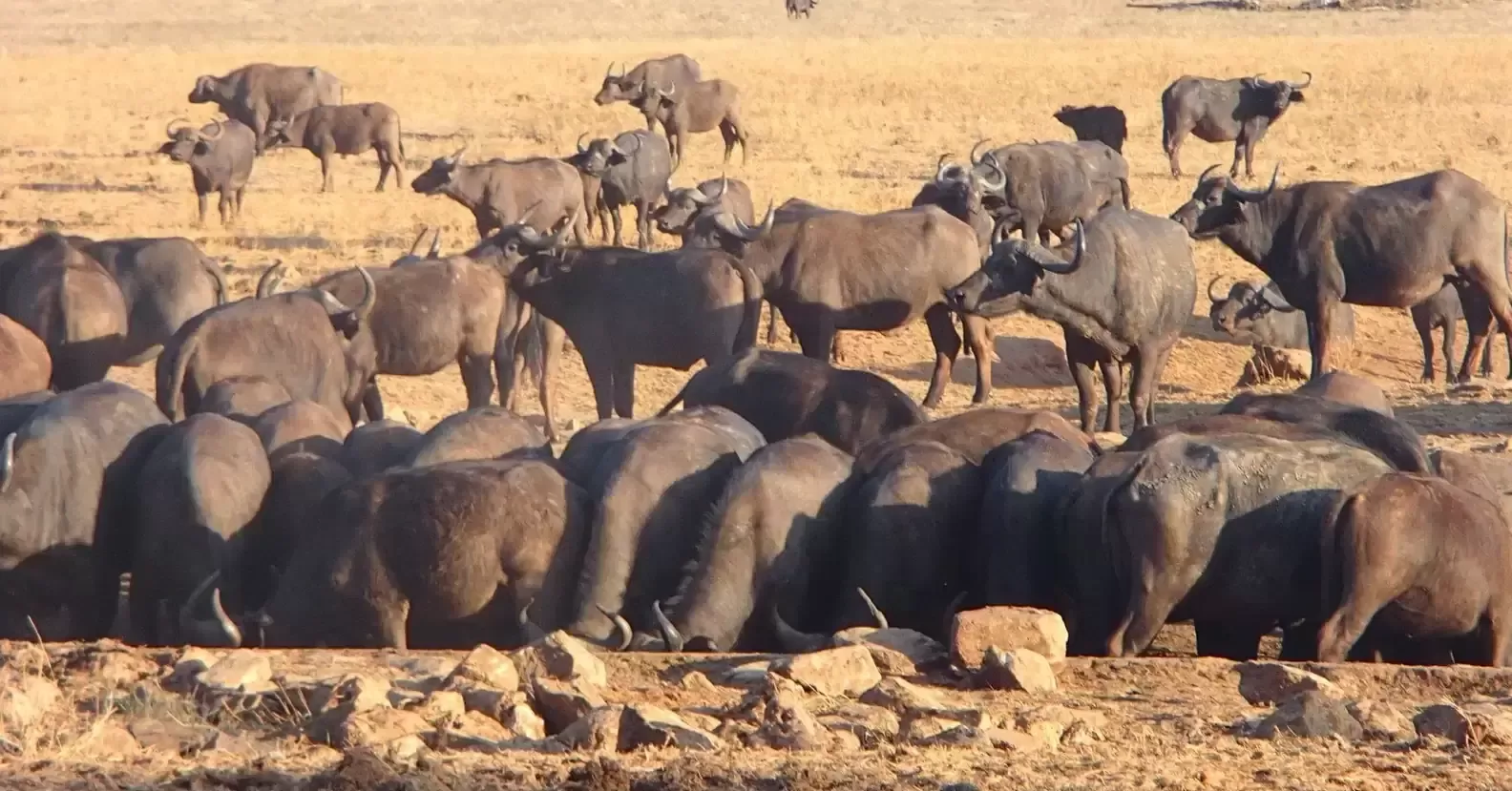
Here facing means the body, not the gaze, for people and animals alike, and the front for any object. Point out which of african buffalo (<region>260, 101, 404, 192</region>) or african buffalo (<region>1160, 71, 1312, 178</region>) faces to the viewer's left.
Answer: african buffalo (<region>260, 101, 404, 192</region>)

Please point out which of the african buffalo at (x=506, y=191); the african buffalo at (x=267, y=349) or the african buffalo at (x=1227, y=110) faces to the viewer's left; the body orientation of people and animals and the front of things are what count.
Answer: the african buffalo at (x=506, y=191)

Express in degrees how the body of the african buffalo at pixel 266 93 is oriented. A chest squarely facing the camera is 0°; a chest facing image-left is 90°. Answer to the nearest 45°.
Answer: approximately 90°

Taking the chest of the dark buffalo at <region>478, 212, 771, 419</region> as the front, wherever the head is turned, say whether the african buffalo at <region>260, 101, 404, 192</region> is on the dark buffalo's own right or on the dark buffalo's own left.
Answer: on the dark buffalo's own right

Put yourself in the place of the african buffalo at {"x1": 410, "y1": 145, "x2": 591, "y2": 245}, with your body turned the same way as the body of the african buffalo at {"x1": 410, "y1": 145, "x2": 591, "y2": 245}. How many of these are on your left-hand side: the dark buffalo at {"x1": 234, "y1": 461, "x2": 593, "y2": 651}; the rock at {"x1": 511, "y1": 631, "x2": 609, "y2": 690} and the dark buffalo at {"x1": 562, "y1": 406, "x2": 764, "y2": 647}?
3

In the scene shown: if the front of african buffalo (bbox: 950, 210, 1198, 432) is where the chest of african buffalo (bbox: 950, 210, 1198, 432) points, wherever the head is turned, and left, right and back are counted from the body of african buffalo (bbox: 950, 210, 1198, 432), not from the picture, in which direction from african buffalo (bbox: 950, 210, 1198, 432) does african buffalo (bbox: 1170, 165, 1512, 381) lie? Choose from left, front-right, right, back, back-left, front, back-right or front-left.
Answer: back

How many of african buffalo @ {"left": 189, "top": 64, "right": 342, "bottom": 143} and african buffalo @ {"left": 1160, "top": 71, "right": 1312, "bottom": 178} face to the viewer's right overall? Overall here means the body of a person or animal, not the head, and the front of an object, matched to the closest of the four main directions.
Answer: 1

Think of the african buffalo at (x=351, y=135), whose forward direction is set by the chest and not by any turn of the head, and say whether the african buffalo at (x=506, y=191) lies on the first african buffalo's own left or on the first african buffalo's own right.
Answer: on the first african buffalo's own left

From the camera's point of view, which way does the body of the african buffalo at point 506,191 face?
to the viewer's left

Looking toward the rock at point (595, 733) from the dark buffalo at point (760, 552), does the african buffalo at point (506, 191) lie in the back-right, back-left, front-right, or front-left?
back-right

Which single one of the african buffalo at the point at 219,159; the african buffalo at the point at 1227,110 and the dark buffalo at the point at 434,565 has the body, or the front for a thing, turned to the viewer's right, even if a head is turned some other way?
the african buffalo at the point at 1227,110

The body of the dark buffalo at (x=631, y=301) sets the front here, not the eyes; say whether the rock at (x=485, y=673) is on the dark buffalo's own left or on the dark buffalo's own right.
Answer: on the dark buffalo's own left

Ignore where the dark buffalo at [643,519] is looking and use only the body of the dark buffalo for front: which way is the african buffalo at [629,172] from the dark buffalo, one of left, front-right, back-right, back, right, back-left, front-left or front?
back-right

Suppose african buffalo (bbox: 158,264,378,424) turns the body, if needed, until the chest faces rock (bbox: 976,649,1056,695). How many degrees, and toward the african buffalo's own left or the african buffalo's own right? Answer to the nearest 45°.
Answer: approximately 90° to the african buffalo's own right

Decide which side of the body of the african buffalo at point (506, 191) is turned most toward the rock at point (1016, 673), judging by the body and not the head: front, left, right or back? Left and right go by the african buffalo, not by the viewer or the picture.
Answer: left

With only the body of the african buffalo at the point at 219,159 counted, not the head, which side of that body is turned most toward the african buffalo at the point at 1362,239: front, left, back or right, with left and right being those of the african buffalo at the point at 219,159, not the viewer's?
left

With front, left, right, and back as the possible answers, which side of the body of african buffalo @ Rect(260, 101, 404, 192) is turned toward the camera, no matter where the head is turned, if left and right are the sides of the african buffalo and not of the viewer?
left
